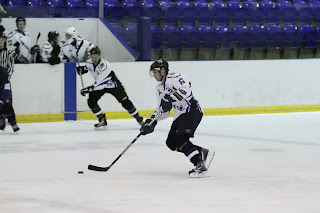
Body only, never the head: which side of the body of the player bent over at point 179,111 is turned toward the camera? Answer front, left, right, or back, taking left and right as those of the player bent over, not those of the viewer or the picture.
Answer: left

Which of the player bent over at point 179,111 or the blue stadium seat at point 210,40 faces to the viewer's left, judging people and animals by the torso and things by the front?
the player bent over

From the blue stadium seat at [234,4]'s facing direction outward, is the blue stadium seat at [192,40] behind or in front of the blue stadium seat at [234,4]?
in front

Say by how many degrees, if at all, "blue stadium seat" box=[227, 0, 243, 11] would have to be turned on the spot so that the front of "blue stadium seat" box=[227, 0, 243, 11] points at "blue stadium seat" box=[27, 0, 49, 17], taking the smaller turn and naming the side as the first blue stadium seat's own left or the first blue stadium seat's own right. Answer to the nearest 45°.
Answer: approximately 45° to the first blue stadium seat's own right

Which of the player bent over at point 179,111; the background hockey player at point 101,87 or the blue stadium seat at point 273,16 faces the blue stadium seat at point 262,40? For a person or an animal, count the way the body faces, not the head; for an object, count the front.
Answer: the blue stadium seat at point 273,16

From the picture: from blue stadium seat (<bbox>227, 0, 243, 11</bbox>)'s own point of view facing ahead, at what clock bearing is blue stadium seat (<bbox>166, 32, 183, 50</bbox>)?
blue stadium seat (<bbox>166, 32, 183, 50</bbox>) is roughly at 1 o'clock from blue stadium seat (<bbox>227, 0, 243, 11</bbox>).

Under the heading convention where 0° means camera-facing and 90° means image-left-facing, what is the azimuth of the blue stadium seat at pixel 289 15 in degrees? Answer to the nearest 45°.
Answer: approximately 0°

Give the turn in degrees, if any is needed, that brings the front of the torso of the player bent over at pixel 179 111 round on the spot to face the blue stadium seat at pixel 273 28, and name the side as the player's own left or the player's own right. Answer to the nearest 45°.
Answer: approximately 90° to the player's own right

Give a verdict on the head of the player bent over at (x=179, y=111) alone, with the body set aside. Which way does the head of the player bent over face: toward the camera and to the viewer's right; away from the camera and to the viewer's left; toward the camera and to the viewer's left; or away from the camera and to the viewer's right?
toward the camera and to the viewer's left
